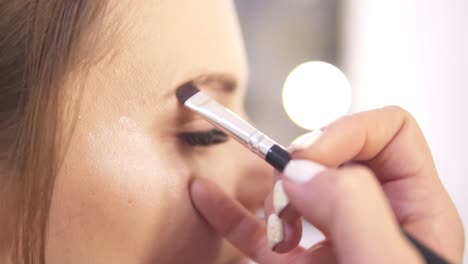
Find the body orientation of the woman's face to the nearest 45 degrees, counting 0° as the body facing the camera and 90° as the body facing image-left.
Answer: approximately 270°
